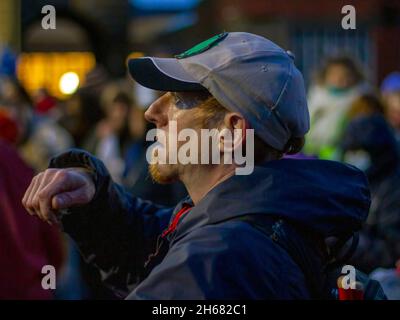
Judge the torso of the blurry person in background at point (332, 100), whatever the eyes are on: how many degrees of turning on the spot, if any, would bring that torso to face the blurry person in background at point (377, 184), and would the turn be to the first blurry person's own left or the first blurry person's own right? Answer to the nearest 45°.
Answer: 0° — they already face them

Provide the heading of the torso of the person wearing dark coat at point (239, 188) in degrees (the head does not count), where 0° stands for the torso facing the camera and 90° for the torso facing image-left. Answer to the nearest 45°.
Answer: approximately 90°

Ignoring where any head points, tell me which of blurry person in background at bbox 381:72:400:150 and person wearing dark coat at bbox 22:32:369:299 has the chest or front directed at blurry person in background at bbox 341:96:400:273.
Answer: blurry person in background at bbox 381:72:400:150

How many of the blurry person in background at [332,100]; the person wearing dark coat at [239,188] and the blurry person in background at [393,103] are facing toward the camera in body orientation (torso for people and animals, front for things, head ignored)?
2

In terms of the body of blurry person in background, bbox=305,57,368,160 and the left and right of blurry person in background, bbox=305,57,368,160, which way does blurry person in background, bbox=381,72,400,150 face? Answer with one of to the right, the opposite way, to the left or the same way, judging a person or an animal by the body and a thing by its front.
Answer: the same way

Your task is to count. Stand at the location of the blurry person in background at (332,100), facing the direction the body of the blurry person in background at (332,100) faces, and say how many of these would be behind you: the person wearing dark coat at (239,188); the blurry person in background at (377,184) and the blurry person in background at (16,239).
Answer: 0

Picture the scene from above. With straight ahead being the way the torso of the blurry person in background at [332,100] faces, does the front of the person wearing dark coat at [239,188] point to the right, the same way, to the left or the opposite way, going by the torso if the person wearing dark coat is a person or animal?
to the right

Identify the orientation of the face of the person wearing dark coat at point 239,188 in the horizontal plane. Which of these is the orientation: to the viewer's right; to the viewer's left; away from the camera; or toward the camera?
to the viewer's left

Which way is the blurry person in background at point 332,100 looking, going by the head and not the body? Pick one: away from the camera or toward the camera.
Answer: toward the camera

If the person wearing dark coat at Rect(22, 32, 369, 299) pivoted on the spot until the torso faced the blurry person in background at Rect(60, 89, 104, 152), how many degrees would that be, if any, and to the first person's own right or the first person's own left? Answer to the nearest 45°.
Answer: approximately 90° to the first person's own right

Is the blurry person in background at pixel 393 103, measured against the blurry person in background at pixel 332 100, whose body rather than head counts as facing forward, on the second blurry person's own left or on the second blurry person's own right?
on the second blurry person's own left

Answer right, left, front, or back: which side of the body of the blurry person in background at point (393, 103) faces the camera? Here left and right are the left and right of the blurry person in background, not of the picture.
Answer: front

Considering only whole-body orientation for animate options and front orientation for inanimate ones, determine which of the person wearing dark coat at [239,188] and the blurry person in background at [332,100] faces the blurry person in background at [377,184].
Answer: the blurry person in background at [332,100]

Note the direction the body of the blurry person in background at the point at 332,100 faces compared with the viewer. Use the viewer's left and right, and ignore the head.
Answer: facing the viewer

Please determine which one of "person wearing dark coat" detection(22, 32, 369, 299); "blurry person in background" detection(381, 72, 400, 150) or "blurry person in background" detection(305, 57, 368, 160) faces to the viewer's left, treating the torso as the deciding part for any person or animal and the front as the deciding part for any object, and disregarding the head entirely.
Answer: the person wearing dark coat
